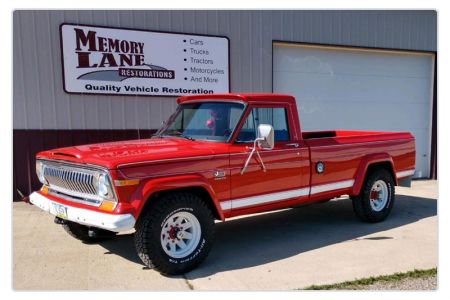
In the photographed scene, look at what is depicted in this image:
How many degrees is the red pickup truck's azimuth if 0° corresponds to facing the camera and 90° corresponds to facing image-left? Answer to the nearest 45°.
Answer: approximately 45°

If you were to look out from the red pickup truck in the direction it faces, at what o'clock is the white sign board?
The white sign board is roughly at 4 o'clock from the red pickup truck.
